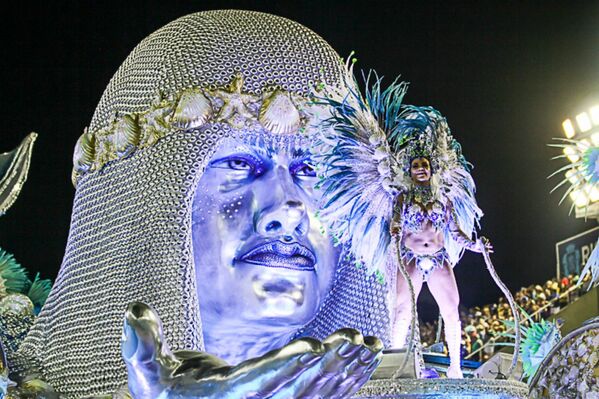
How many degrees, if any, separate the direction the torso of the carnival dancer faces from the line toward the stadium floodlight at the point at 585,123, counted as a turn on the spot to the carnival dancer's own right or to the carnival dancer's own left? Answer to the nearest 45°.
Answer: approximately 180°

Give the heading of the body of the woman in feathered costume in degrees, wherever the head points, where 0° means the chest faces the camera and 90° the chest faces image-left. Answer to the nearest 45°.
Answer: approximately 0°

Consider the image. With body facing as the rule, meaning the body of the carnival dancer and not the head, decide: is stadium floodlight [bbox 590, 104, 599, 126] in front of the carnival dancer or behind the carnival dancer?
behind

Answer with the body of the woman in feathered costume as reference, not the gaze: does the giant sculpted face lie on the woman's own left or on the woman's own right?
on the woman's own right

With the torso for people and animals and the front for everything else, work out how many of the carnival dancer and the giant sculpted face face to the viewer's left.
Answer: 0

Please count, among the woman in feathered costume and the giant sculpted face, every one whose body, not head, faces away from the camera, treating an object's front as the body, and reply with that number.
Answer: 0

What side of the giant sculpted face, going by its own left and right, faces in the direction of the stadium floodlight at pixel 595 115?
left

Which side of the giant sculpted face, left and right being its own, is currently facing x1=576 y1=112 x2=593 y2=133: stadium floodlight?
left
